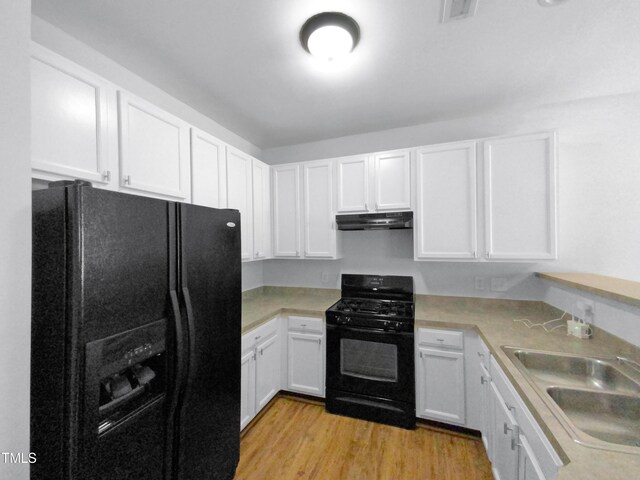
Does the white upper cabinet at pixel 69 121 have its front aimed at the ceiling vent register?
yes

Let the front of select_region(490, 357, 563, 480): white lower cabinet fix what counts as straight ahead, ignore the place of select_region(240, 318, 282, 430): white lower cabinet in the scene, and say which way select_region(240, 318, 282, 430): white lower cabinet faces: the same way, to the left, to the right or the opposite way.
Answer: the opposite way

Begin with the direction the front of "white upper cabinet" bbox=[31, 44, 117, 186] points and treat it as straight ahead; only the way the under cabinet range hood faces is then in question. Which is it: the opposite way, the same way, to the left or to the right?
to the right

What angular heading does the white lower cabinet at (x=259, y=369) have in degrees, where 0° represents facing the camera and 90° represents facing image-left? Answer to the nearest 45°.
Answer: approximately 315°

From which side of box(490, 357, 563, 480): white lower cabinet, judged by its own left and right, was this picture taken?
left

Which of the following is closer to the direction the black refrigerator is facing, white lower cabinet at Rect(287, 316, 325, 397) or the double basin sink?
the double basin sink

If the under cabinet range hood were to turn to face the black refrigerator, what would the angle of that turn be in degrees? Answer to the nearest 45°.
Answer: approximately 45° to its right
